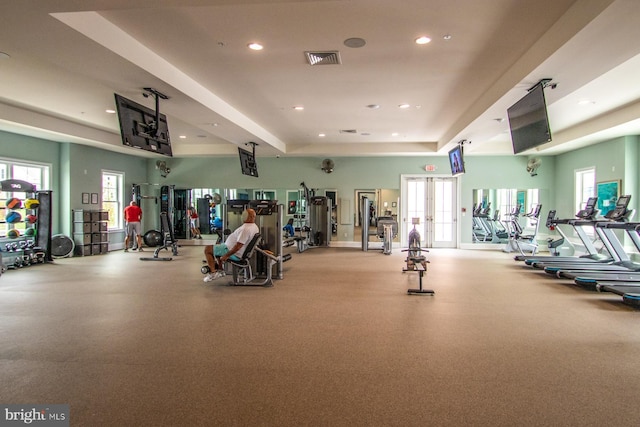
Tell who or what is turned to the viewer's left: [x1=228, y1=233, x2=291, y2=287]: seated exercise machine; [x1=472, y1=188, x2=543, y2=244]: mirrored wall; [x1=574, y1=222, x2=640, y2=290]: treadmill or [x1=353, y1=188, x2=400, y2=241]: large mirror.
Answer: the seated exercise machine

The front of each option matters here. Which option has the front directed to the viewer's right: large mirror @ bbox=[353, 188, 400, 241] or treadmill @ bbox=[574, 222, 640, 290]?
the treadmill

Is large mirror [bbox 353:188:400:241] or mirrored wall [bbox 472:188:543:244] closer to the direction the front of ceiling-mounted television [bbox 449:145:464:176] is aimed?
the large mirror

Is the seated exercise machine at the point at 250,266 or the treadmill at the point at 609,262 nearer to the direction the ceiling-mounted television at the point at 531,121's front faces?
the seated exercise machine

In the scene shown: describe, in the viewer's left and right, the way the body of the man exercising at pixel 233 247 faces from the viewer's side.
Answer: facing to the left of the viewer

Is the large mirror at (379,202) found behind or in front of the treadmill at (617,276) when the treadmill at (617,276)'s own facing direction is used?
behind

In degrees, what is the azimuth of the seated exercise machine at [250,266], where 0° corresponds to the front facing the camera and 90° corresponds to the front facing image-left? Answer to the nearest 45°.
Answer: approximately 90°

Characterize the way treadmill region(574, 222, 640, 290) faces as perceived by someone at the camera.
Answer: facing to the right of the viewer
